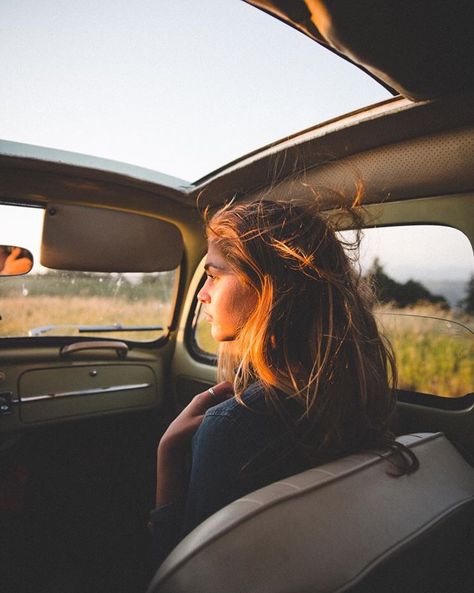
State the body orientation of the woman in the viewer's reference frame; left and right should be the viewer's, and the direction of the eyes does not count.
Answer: facing away from the viewer and to the left of the viewer

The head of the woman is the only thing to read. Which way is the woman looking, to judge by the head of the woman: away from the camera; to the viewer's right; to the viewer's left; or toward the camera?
to the viewer's left
